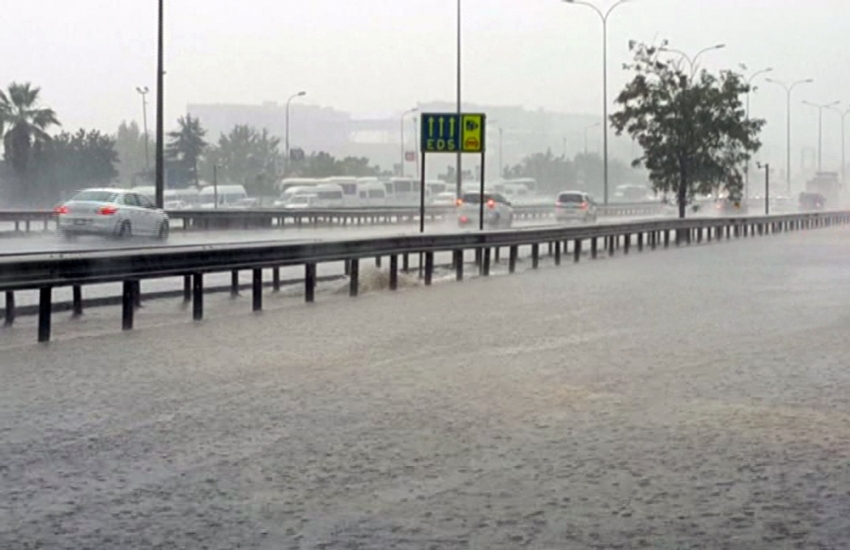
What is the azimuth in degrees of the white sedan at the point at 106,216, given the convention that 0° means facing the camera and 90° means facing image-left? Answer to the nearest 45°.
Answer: approximately 225°

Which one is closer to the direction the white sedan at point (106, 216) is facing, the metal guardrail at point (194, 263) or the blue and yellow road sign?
the blue and yellow road sign

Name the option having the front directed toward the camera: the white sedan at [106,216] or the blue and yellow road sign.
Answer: the blue and yellow road sign

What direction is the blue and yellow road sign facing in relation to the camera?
toward the camera

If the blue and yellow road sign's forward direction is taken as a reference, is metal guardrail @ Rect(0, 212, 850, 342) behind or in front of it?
in front

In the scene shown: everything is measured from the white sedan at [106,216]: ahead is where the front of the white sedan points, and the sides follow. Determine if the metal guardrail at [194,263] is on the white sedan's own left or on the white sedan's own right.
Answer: on the white sedan's own right

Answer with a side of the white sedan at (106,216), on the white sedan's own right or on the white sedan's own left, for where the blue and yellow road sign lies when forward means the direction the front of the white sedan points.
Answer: on the white sedan's own right

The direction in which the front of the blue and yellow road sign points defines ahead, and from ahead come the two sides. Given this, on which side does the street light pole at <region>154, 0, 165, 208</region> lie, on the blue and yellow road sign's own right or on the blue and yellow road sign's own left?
on the blue and yellow road sign's own right

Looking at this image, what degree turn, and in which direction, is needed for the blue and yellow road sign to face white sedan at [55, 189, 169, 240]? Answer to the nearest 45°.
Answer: approximately 135° to its right

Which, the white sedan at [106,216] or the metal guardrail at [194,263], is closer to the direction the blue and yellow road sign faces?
the metal guardrail
